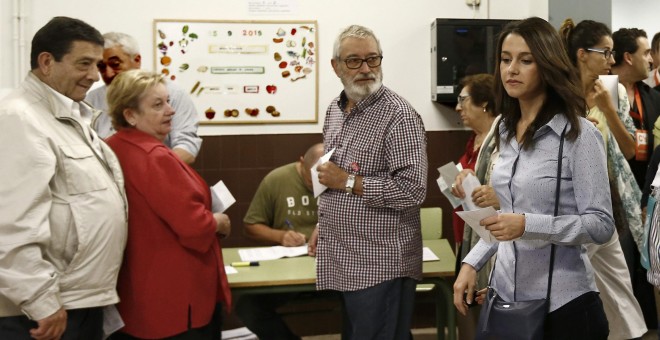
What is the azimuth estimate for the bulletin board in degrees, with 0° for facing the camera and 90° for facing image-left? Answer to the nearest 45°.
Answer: approximately 0°

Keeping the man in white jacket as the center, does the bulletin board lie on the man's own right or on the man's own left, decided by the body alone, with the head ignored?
on the man's own left

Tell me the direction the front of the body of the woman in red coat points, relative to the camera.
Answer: to the viewer's right

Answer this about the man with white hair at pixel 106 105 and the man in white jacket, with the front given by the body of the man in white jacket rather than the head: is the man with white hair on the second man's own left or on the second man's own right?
on the second man's own left

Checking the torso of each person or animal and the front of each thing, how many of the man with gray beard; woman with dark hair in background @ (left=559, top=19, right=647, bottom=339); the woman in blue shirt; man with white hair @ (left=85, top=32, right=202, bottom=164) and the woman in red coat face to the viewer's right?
2
